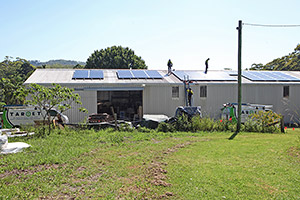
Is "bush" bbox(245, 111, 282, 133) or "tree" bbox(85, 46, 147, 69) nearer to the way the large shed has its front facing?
the bush

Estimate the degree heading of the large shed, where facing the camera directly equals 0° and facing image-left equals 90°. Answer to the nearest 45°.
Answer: approximately 0°

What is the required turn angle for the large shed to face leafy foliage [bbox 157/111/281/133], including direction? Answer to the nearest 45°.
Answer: approximately 45° to its left
